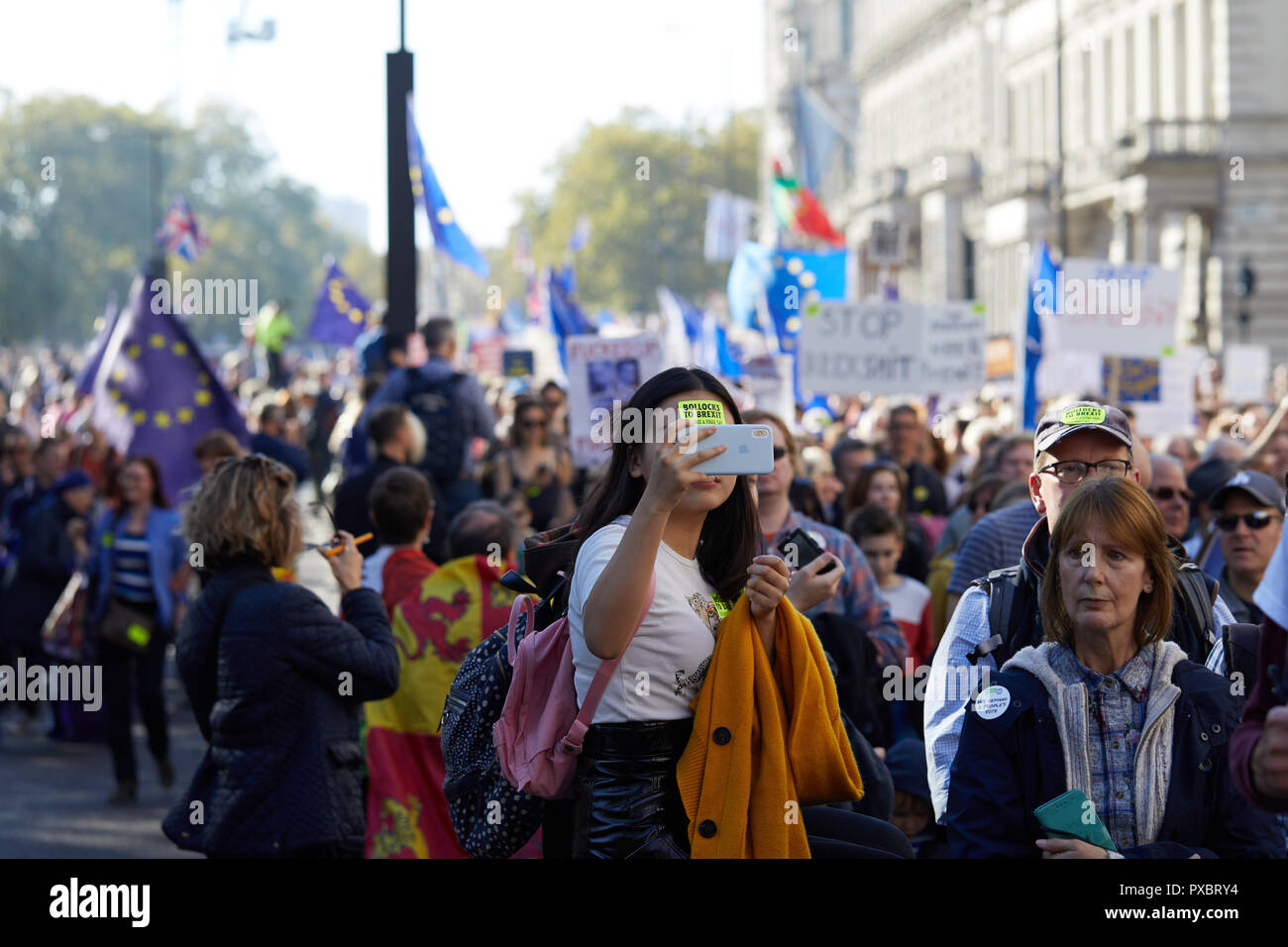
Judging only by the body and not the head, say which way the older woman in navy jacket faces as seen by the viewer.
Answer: toward the camera

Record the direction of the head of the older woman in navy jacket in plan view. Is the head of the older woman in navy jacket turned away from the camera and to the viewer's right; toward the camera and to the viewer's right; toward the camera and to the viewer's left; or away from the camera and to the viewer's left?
toward the camera and to the viewer's left

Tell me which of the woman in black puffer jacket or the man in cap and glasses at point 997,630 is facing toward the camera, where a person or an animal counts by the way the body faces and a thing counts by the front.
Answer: the man in cap and glasses

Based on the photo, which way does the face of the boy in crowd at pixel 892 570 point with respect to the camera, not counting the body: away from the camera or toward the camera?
toward the camera

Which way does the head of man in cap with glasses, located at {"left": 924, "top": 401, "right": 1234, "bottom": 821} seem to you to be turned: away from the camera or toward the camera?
toward the camera

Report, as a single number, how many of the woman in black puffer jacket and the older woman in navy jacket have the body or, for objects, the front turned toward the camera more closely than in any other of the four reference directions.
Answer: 1

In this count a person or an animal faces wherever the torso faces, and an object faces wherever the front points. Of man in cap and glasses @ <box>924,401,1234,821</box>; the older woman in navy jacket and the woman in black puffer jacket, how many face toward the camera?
2

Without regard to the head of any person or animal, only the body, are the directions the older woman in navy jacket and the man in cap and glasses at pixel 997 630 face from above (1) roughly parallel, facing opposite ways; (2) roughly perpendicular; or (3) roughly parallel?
roughly parallel

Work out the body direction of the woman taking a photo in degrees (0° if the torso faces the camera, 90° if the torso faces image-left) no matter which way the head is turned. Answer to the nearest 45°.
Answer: approximately 315°

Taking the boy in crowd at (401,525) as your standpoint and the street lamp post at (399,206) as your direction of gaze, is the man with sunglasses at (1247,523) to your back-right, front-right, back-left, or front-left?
back-right

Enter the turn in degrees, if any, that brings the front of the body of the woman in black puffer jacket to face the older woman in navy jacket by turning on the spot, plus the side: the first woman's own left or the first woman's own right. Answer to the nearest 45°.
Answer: approximately 90° to the first woman's own right

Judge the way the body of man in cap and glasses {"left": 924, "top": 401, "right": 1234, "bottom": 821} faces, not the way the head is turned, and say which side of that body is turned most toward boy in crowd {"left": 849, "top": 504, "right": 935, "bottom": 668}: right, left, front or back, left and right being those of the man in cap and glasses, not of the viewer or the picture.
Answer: back

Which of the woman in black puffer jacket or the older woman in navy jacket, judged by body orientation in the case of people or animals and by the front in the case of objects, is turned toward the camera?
the older woman in navy jacket

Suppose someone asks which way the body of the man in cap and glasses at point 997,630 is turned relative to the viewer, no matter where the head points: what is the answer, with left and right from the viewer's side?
facing the viewer

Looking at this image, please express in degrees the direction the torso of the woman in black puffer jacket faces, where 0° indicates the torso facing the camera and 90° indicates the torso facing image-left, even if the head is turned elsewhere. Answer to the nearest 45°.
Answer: approximately 225°
